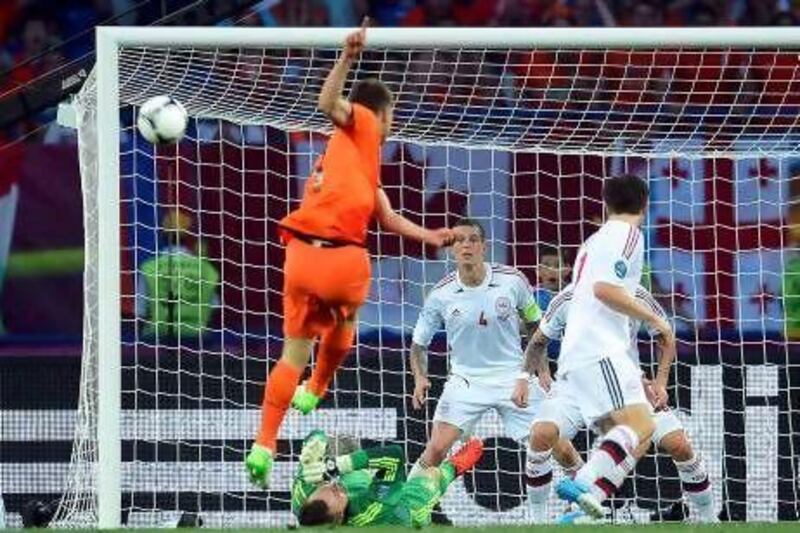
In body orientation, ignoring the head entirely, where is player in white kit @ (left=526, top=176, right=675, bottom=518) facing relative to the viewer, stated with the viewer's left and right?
facing away from the viewer and to the right of the viewer

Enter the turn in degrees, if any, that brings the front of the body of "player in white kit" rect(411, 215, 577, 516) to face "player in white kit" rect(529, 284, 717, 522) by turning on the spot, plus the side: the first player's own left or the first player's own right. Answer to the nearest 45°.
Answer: approximately 45° to the first player's own left

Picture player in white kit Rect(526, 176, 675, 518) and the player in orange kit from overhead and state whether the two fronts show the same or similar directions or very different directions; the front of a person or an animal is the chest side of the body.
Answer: same or similar directions

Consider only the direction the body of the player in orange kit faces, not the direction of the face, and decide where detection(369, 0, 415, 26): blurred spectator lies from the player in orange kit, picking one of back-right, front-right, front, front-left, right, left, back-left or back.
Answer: front-left

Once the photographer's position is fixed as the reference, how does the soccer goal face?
facing the viewer

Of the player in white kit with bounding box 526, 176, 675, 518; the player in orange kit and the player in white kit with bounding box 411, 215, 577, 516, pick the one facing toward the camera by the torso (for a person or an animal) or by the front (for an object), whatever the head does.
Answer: the player in white kit with bounding box 411, 215, 577, 516

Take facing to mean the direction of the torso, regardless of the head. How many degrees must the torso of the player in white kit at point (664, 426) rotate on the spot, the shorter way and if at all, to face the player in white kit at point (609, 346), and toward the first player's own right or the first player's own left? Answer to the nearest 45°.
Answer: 0° — they already face them

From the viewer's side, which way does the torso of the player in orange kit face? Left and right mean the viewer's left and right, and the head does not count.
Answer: facing away from the viewer and to the right of the viewer

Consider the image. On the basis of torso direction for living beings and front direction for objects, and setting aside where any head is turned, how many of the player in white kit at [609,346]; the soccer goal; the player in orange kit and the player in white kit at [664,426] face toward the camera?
2

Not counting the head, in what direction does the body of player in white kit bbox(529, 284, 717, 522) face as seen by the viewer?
toward the camera

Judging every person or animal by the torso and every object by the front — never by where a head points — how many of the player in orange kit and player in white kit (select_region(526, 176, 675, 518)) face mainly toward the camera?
0

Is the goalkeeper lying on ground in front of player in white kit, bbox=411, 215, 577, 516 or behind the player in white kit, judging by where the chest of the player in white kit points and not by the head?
in front

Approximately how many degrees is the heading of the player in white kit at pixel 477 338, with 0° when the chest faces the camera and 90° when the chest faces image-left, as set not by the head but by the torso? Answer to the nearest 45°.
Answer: approximately 0°

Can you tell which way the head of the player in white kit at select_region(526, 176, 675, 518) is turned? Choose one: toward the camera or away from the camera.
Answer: away from the camera

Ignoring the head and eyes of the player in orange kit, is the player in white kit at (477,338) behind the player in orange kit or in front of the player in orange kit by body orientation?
in front
